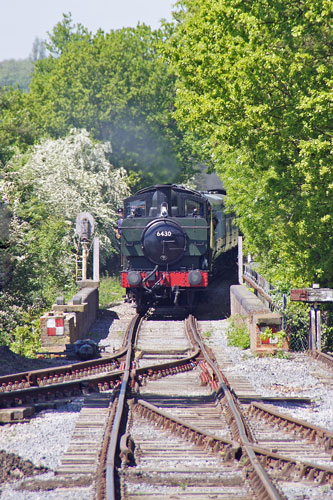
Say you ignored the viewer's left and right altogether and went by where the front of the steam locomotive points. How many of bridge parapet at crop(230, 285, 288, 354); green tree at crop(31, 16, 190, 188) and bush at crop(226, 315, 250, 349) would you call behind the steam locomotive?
1

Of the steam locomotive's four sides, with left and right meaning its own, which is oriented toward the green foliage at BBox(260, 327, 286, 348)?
front

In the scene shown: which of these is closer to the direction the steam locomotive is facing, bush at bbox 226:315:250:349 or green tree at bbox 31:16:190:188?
the bush

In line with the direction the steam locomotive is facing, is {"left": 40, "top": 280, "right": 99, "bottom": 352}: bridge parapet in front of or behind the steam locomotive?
in front

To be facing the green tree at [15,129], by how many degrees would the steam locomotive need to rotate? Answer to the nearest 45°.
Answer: approximately 135° to its right

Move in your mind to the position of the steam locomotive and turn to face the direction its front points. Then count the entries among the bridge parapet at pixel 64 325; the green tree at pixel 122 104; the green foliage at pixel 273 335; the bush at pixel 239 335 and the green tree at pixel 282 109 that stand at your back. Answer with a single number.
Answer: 1

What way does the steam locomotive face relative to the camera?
toward the camera

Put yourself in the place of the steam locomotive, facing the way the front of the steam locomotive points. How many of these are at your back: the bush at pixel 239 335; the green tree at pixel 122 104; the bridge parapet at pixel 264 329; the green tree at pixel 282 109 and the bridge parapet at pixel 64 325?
1

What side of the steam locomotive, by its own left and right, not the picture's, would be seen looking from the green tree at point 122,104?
back

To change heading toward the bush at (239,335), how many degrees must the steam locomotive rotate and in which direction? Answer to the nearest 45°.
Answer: approximately 45° to its left

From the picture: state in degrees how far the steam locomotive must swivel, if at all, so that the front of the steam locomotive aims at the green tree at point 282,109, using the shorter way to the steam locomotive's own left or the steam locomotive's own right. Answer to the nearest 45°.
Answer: approximately 45° to the steam locomotive's own left
